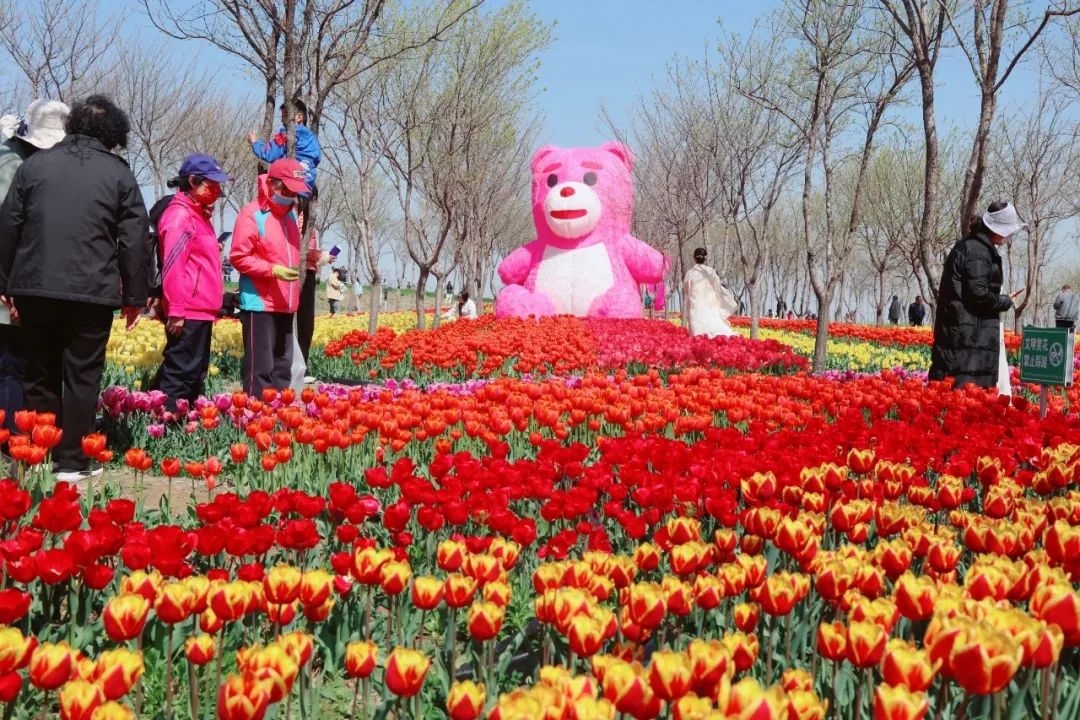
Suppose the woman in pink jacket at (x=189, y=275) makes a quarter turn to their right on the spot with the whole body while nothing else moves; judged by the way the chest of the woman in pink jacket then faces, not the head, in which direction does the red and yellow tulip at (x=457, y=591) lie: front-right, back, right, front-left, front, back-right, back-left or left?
front

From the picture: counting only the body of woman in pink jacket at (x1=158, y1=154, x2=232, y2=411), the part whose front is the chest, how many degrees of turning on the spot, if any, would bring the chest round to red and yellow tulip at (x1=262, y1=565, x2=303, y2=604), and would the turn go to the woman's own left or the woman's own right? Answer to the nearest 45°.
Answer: approximately 90° to the woman's own right

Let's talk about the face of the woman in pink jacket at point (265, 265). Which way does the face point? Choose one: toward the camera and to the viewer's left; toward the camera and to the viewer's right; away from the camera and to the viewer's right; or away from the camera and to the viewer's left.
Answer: toward the camera and to the viewer's right

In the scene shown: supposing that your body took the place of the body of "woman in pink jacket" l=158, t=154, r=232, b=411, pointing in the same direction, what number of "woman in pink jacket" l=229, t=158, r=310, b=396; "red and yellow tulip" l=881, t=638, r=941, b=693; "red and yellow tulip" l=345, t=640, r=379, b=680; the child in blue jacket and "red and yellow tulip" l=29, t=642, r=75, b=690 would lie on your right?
3

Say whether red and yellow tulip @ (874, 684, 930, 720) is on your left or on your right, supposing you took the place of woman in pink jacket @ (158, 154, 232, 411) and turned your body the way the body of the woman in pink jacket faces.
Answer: on your right

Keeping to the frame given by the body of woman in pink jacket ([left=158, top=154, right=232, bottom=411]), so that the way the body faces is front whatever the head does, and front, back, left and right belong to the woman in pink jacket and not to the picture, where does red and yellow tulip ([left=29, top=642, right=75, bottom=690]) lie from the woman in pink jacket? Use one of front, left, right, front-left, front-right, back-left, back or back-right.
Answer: right

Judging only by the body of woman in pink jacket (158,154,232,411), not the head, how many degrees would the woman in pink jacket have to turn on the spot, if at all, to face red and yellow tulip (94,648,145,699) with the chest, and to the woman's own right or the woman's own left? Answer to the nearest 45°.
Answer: approximately 90° to the woman's own right

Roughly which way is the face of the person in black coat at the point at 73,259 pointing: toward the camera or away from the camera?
away from the camera

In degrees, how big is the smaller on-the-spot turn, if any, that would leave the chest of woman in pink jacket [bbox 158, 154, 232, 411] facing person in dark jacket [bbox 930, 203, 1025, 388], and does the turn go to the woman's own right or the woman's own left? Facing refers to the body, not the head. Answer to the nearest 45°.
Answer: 0° — they already face them

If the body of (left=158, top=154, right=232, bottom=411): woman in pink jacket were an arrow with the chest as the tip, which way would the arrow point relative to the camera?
to the viewer's right

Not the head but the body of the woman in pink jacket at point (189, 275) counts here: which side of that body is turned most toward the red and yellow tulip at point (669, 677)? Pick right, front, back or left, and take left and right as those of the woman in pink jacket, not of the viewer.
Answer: right

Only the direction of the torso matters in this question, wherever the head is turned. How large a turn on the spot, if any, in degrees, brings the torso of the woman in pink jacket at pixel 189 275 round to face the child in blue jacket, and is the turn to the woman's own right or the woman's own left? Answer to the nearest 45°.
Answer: approximately 45° to the woman's own left
